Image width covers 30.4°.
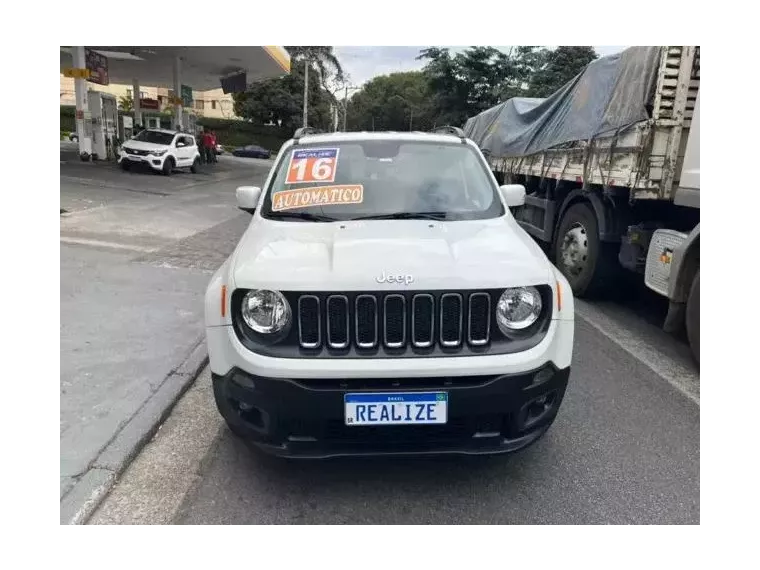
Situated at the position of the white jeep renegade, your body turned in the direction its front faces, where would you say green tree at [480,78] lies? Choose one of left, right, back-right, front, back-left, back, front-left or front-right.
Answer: back

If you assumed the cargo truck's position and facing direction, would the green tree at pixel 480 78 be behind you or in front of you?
behind

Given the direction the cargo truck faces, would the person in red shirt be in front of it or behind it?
behind

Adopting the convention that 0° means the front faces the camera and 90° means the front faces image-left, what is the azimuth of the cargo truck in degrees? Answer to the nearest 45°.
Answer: approximately 315°

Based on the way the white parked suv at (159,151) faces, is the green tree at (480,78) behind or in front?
behind

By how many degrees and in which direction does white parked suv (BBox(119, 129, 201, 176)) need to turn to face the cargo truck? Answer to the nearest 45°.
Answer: approximately 45° to its left

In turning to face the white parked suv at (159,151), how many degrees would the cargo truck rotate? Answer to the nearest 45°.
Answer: approximately 180°
